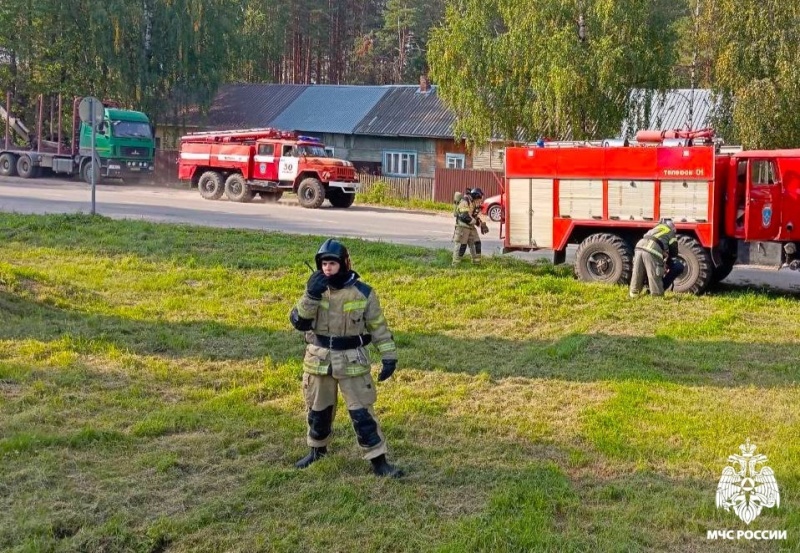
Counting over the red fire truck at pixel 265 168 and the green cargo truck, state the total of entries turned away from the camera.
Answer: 0

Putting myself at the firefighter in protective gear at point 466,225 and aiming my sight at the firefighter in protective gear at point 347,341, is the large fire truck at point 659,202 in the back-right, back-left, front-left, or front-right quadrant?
front-left

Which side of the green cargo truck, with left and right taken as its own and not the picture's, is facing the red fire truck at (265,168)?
front

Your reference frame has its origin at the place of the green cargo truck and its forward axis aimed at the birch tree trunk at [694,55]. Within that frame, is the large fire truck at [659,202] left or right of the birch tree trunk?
right

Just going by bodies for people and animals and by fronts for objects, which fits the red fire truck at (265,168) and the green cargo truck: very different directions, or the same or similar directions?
same or similar directions

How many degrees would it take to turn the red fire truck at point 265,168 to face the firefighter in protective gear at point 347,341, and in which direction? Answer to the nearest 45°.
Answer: approximately 45° to its right

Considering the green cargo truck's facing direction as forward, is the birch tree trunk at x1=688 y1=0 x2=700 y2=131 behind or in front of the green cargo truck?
in front

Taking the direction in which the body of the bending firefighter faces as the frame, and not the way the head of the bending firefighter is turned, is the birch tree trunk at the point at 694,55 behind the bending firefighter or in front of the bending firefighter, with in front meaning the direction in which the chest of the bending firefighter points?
in front

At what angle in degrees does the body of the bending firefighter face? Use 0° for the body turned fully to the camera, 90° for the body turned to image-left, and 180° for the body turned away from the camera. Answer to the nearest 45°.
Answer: approximately 225°

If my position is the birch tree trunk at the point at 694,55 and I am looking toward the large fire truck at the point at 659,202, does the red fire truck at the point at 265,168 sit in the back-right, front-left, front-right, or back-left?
front-right

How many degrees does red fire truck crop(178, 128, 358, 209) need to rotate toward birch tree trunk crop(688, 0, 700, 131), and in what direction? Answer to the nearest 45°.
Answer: approximately 45° to its left
